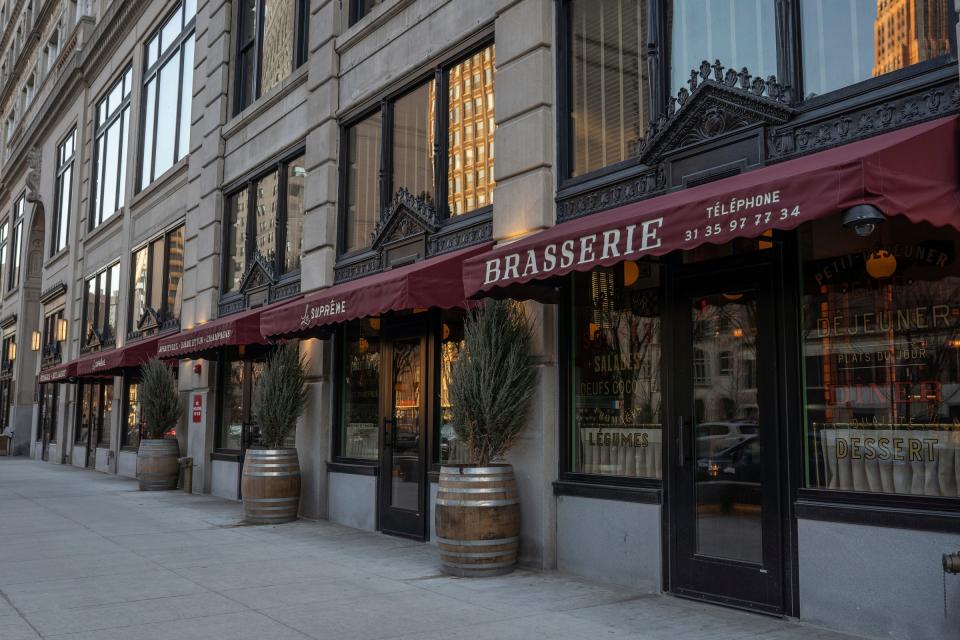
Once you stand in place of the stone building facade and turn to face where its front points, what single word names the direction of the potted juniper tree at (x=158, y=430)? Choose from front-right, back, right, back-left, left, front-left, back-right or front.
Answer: right

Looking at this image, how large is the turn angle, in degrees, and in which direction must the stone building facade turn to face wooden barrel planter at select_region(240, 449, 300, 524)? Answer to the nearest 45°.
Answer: approximately 90° to its right

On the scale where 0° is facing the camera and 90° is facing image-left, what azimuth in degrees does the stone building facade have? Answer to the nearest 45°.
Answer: approximately 45°

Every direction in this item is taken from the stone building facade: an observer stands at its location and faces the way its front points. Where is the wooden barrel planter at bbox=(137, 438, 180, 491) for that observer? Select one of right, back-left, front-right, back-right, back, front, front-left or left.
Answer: right
